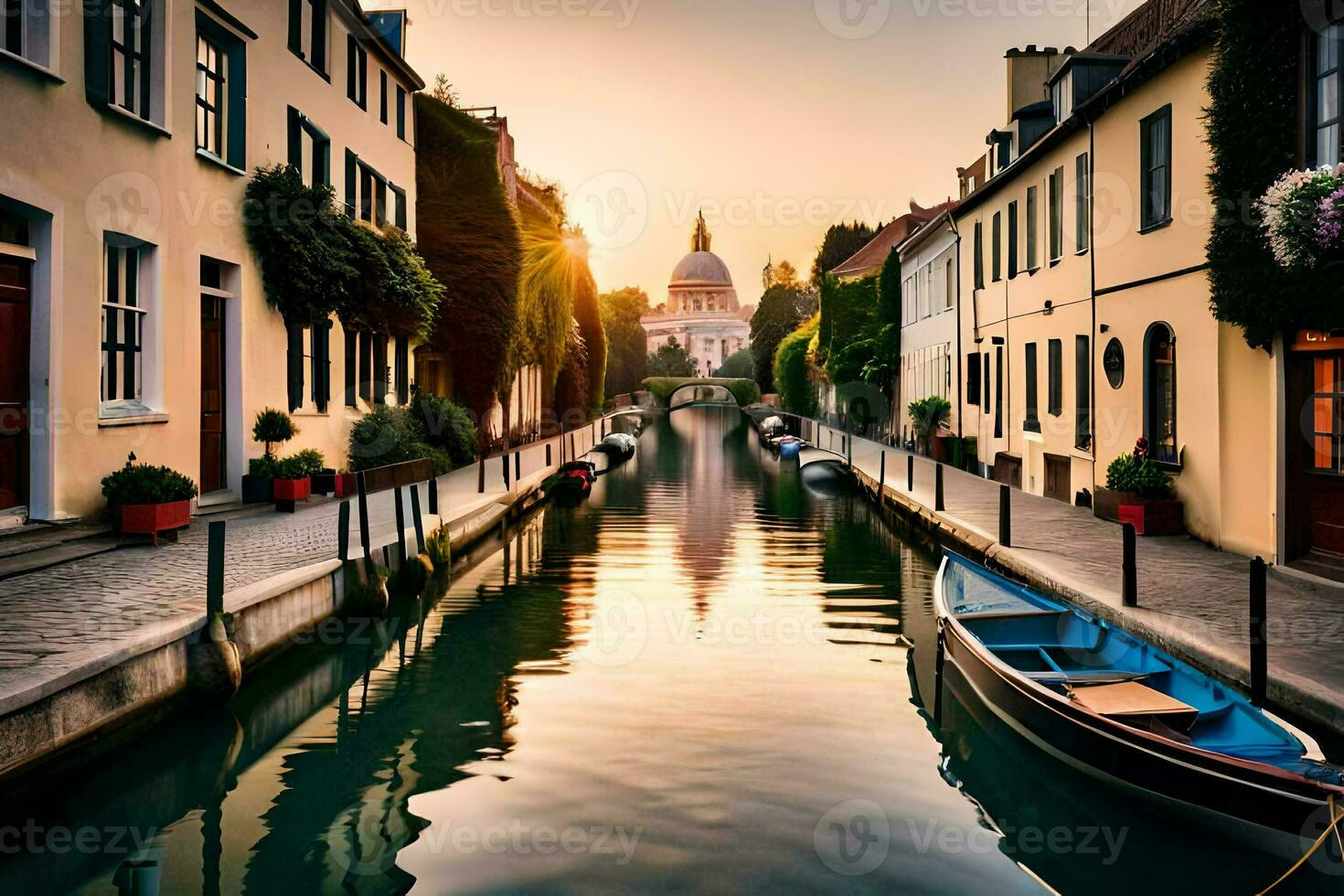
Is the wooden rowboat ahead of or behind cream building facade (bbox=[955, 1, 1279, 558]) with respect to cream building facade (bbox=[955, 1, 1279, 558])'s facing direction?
ahead

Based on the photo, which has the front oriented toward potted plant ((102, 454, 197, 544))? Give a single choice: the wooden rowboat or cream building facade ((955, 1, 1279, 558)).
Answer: the cream building facade

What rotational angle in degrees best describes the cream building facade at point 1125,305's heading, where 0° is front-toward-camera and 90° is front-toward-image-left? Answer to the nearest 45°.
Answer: approximately 45°

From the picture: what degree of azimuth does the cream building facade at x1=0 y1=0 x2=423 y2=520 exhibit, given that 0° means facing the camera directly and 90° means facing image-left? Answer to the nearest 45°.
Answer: approximately 315°

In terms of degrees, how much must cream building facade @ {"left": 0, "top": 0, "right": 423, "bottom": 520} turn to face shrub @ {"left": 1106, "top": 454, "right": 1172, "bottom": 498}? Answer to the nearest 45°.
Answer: approximately 45° to its left

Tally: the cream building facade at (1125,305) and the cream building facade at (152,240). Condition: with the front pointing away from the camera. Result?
0

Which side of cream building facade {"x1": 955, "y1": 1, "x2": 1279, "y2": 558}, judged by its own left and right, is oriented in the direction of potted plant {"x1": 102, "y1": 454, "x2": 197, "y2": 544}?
front

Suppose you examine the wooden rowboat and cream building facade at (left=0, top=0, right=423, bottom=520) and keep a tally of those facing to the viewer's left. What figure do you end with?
0

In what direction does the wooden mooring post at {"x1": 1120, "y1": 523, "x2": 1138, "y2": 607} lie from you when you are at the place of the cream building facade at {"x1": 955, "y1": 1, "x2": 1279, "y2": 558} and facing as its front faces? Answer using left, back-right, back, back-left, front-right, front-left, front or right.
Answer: front-left
